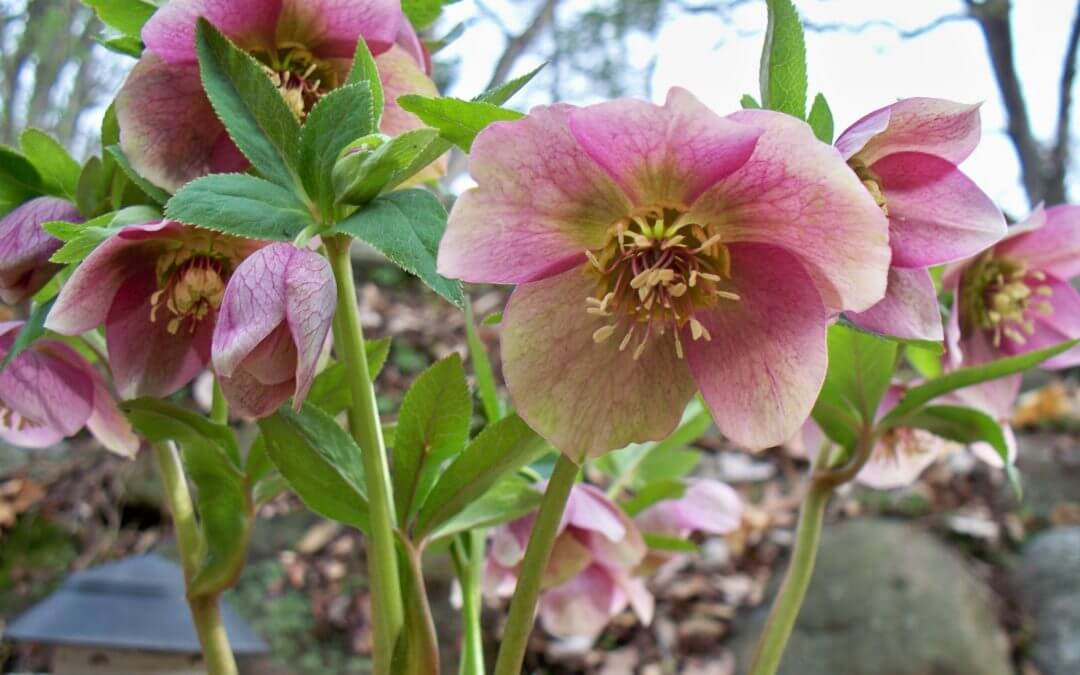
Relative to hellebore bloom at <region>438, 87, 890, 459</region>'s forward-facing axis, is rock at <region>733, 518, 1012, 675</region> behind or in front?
behind

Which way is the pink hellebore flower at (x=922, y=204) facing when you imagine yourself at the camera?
facing the viewer and to the left of the viewer

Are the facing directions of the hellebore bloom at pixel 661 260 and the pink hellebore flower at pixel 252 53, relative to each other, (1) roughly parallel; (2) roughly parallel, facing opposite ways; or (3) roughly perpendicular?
roughly parallel

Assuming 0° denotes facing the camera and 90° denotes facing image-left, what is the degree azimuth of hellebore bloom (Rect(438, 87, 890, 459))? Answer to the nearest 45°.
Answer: approximately 0°

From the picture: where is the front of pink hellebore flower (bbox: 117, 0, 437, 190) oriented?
toward the camera

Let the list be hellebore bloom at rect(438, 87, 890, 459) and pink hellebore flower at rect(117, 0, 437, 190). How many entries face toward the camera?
2
